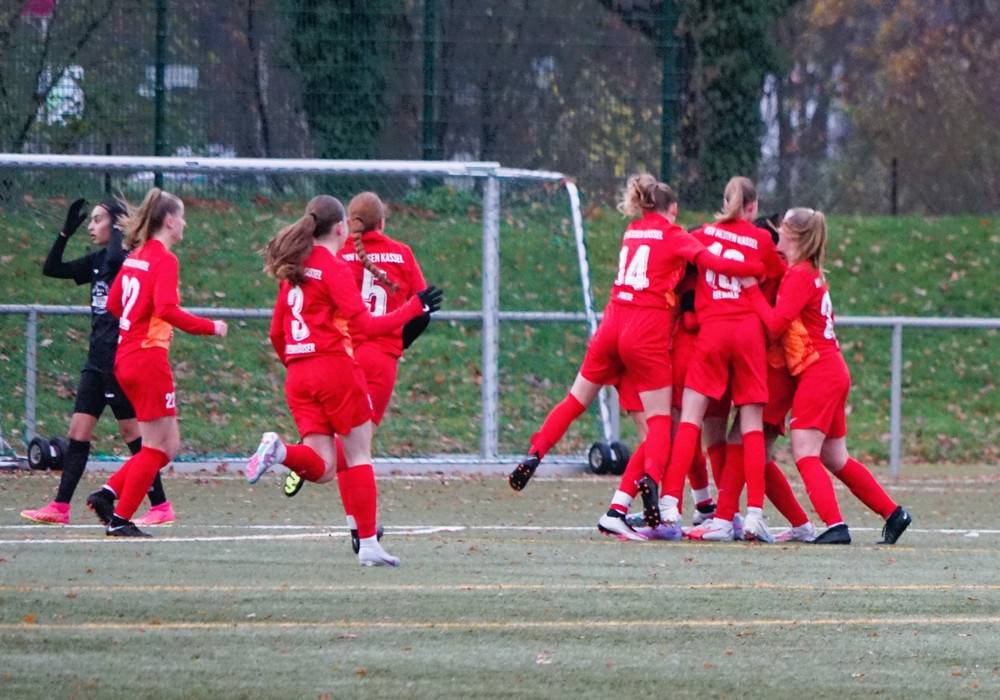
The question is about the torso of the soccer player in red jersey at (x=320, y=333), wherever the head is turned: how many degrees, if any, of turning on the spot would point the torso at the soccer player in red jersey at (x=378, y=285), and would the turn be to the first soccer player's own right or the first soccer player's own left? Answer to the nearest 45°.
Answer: approximately 45° to the first soccer player's own left

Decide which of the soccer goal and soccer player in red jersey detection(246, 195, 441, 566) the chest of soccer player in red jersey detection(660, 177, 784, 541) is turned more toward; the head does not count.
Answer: the soccer goal

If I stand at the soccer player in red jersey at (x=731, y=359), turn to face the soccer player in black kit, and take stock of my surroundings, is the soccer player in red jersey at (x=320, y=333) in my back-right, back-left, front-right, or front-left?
front-left

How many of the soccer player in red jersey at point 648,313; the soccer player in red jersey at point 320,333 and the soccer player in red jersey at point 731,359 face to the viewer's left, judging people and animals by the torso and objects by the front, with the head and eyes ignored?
0

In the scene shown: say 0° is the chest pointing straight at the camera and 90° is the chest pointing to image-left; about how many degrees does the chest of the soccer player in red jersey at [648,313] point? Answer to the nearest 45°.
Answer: approximately 225°

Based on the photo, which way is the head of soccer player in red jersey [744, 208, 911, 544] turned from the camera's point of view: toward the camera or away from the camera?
away from the camera

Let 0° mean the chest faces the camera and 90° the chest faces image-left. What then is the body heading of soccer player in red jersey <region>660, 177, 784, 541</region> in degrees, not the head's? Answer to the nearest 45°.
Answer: approximately 180°

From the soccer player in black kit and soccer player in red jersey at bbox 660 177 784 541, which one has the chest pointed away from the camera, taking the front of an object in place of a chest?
the soccer player in red jersey

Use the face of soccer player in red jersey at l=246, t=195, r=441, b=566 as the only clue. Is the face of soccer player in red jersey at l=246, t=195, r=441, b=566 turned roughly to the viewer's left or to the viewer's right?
to the viewer's right

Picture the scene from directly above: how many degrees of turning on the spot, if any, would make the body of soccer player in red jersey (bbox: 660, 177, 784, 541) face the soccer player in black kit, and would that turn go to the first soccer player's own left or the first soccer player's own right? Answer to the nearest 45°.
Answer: approximately 90° to the first soccer player's own left
